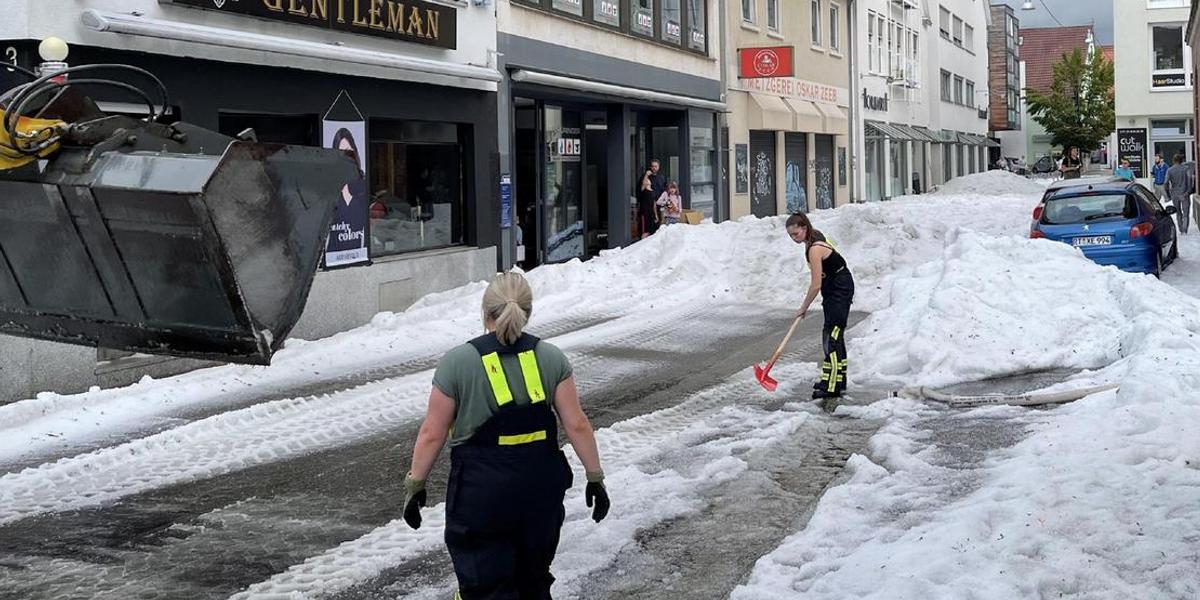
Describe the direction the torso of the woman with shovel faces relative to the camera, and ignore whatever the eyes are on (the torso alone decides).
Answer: to the viewer's left

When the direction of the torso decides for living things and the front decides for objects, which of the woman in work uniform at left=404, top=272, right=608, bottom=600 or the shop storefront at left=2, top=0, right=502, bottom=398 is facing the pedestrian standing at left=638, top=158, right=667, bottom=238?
the woman in work uniform

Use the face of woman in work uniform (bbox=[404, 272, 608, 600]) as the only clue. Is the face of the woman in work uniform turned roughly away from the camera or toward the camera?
away from the camera

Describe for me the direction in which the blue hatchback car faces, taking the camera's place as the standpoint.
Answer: facing away from the viewer and to the right of the viewer

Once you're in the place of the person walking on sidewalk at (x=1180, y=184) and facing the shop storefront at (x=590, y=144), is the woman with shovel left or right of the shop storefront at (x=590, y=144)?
left

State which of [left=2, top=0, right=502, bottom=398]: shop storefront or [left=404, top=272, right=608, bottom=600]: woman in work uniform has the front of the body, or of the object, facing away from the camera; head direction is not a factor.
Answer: the woman in work uniform

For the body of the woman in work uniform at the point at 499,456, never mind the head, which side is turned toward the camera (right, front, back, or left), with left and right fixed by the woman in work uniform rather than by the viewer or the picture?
back

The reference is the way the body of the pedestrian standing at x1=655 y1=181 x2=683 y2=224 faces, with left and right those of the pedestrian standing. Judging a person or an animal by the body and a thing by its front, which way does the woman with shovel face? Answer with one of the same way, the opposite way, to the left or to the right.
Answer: to the right

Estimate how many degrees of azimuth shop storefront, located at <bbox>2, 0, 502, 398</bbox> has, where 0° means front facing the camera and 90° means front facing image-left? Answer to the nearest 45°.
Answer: approximately 315°

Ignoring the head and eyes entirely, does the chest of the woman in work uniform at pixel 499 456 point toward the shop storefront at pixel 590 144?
yes
